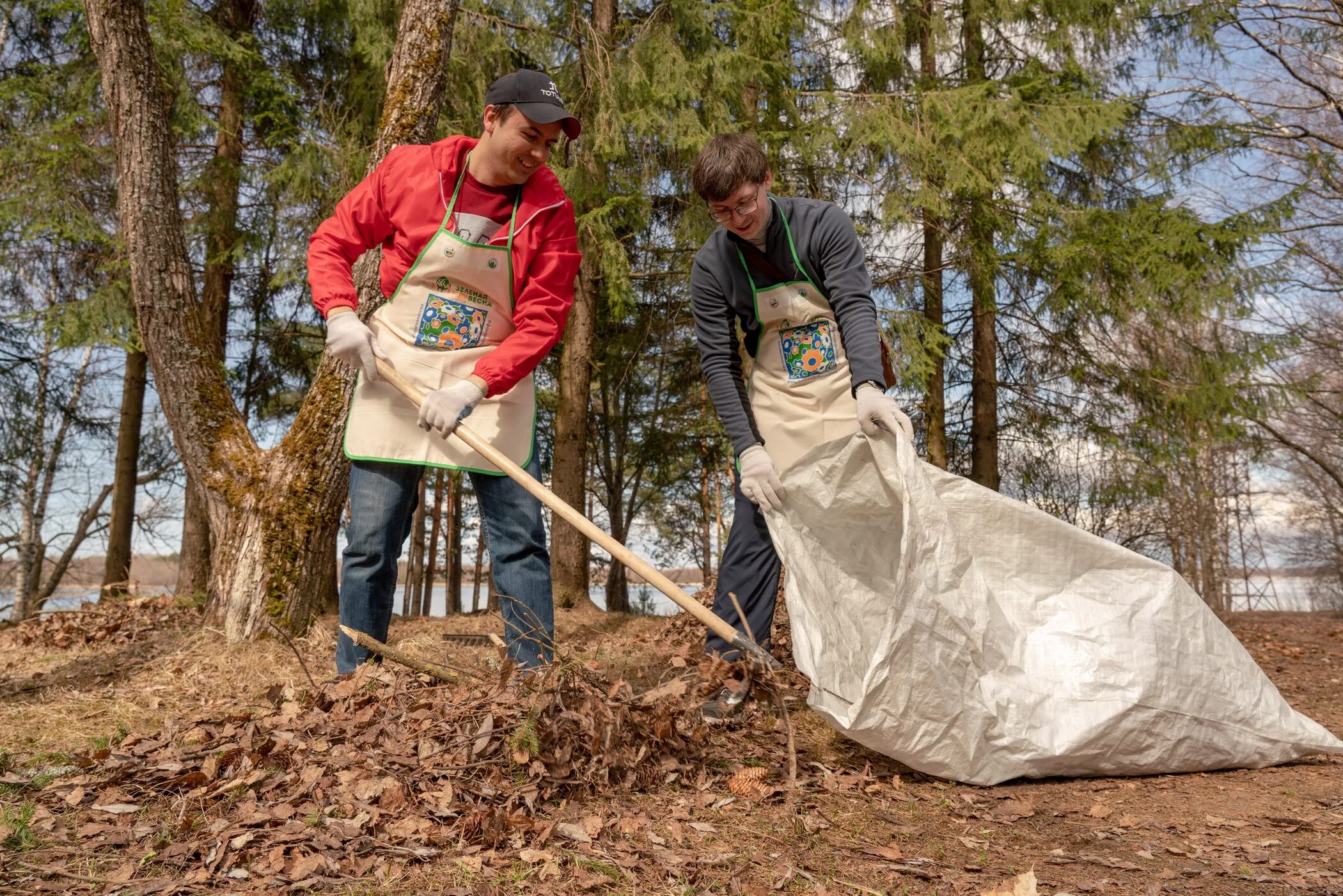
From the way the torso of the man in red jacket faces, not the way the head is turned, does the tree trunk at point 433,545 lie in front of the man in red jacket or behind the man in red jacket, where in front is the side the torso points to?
behind

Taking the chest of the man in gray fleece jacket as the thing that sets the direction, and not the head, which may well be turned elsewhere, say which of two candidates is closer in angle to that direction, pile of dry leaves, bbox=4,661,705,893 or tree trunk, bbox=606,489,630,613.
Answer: the pile of dry leaves

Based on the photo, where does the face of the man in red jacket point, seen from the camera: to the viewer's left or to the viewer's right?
to the viewer's right

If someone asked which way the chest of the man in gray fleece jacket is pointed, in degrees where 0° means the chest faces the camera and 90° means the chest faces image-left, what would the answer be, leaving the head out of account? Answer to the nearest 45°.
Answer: approximately 0°

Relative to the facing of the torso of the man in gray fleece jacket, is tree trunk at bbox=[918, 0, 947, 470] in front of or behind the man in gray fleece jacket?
behind

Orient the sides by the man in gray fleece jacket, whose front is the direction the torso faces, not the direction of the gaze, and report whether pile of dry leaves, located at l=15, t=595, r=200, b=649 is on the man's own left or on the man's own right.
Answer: on the man's own right

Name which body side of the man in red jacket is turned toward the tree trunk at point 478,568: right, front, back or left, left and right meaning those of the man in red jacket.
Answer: back
